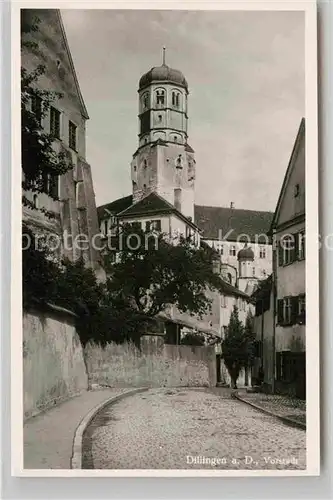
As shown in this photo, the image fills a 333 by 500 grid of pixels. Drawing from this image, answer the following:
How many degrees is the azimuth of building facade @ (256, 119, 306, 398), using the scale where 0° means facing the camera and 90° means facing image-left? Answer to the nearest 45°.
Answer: approximately 45°
